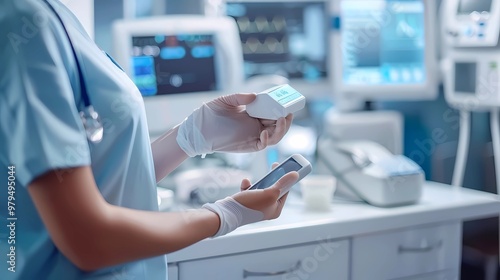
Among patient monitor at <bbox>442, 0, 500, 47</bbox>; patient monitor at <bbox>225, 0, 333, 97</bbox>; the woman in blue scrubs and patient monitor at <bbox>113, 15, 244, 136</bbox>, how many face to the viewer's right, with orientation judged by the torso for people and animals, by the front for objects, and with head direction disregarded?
1

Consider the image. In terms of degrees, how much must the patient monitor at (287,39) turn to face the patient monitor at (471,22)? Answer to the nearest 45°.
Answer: approximately 90° to its left

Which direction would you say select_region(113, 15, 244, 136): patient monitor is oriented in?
toward the camera

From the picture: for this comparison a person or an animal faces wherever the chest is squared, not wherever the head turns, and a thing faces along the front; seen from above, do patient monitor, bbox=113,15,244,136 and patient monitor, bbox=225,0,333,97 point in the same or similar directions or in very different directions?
same or similar directions

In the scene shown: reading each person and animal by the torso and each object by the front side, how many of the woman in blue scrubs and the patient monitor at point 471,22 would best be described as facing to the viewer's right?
1

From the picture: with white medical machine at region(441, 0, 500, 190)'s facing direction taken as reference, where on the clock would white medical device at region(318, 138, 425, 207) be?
The white medical device is roughly at 1 o'clock from the white medical machine.

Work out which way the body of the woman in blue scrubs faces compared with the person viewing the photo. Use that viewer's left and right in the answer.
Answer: facing to the right of the viewer

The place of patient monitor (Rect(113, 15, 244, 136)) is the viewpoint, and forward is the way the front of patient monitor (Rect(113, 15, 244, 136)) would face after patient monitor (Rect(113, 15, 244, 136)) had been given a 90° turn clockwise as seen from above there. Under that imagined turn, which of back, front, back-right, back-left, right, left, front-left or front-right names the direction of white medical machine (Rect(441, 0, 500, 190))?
back

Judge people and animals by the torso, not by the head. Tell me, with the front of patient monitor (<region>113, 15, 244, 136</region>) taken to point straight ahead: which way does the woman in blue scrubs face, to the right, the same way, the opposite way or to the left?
to the left

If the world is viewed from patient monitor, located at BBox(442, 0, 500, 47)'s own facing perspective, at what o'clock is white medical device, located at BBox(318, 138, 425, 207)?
The white medical device is roughly at 1 o'clock from the patient monitor.

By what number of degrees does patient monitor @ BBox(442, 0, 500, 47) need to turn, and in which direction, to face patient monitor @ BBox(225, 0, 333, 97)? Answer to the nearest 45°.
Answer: approximately 90° to its right

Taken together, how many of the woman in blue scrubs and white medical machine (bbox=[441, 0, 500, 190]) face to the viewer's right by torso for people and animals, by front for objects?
1

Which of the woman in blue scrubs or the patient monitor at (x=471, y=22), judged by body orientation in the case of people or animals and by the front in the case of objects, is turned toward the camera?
the patient monitor

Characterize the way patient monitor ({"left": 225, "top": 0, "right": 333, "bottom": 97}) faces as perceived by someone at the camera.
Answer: facing the viewer

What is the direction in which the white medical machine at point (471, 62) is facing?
toward the camera

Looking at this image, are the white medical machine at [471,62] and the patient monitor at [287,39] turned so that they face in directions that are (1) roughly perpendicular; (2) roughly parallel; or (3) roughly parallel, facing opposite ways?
roughly parallel
